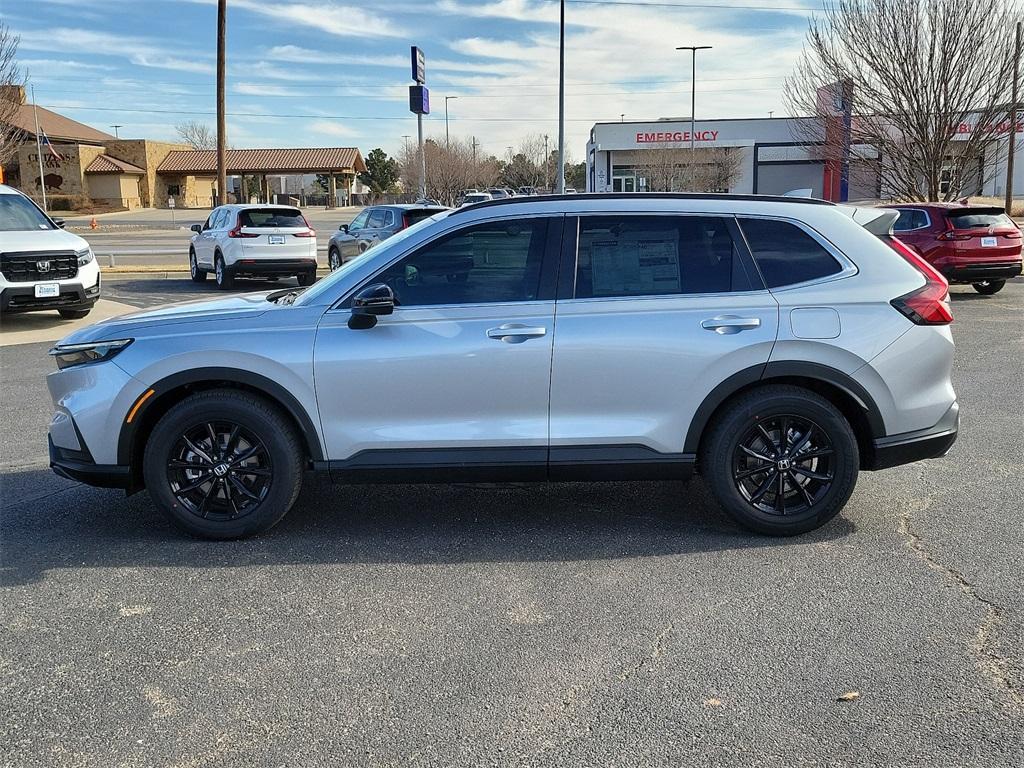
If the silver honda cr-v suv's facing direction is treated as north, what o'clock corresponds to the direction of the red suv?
The red suv is roughly at 4 o'clock from the silver honda cr-v suv.

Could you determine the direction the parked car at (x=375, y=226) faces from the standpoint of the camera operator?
facing away from the viewer and to the left of the viewer

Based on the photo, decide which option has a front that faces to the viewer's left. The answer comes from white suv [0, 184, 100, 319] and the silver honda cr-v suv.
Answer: the silver honda cr-v suv

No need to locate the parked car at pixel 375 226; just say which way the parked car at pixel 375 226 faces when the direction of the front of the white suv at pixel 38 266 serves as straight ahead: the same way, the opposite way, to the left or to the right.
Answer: the opposite way

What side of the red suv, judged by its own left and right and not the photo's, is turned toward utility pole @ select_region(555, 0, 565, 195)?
front

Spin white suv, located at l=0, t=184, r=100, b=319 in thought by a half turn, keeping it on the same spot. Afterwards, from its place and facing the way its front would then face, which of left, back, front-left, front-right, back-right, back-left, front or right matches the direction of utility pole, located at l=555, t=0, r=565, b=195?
right

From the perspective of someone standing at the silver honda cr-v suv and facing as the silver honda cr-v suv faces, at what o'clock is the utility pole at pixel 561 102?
The utility pole is roughly at 3 o'clock from the silver honda cr-v suv.

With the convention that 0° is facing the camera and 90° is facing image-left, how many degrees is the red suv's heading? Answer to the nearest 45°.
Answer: approximately 135°

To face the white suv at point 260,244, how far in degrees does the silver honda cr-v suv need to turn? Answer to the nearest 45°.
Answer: approximately 90° to its right

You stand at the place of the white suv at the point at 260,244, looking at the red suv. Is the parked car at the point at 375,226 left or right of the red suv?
left

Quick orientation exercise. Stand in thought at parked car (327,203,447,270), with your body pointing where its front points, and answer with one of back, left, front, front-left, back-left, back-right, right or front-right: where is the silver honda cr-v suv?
back-left

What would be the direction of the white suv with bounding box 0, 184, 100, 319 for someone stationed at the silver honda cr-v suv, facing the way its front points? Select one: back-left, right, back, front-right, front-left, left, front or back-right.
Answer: front-right

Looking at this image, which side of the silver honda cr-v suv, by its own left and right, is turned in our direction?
left

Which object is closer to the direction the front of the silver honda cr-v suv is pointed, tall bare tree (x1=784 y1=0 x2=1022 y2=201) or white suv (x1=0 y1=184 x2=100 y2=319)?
the white suv

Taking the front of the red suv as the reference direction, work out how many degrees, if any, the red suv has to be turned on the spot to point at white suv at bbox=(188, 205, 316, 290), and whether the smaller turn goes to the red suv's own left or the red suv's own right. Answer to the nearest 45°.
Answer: approximately 45° to the red suv's own left
